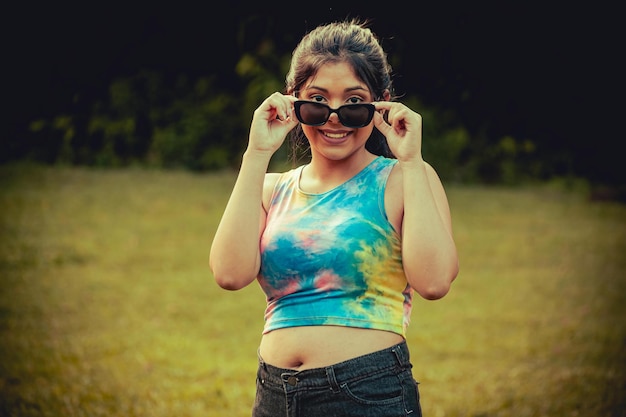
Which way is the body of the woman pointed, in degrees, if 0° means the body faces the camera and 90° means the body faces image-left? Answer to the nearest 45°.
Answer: approximately 45°
